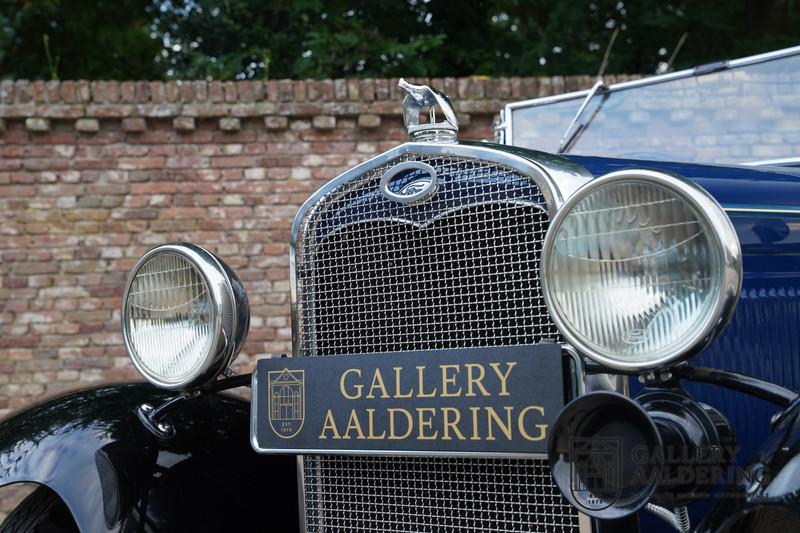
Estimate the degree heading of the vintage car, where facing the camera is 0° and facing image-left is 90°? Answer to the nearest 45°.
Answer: approximately 45°
